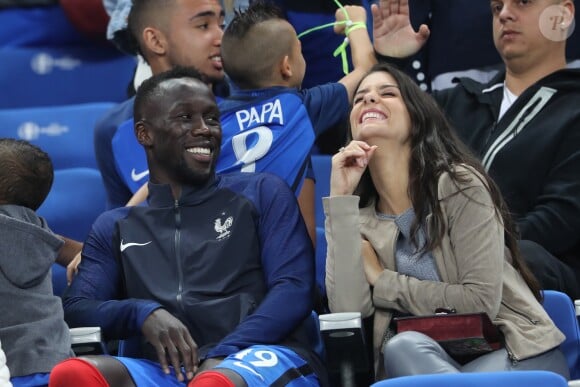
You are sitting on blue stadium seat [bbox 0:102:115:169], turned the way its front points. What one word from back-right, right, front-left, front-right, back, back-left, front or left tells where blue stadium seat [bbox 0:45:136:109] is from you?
back

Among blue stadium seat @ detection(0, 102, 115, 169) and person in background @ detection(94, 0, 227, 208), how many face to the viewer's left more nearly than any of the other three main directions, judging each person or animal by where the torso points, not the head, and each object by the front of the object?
0

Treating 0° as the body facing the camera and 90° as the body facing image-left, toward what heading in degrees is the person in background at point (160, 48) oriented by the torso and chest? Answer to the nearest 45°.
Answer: approximately 315°

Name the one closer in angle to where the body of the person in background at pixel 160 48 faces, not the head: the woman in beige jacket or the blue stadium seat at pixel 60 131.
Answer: the woman in beige jacket

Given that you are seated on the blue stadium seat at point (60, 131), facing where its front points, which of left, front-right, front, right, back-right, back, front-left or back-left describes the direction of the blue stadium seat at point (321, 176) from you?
front-left

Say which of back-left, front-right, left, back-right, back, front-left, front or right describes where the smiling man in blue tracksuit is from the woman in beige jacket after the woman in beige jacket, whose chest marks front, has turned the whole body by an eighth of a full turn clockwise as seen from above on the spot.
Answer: front

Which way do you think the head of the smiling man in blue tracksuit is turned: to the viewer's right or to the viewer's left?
to the viewer's right
